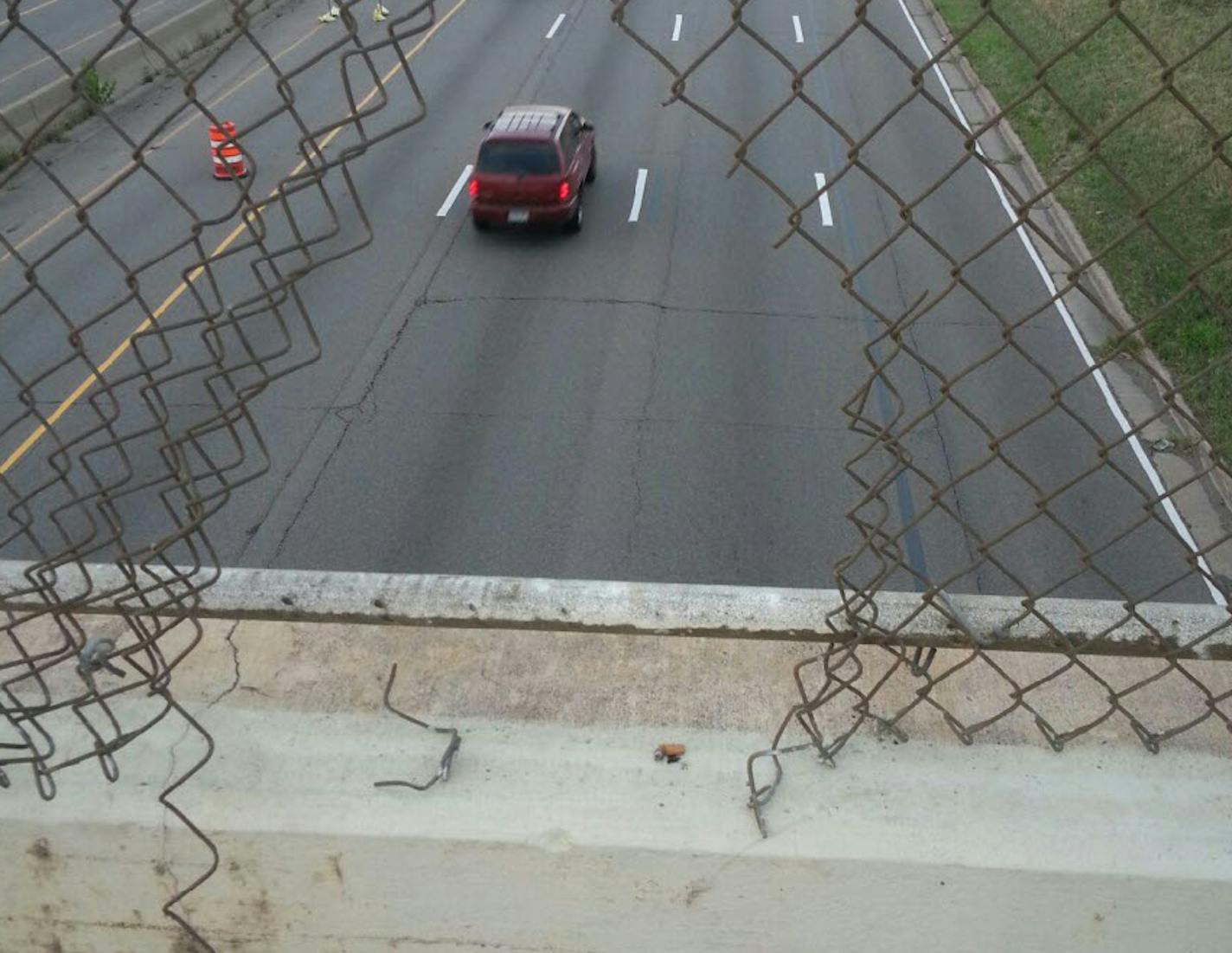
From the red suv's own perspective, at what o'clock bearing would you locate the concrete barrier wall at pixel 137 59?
The concrete barrier wall is roughly at 11 o'clock from the red suv.

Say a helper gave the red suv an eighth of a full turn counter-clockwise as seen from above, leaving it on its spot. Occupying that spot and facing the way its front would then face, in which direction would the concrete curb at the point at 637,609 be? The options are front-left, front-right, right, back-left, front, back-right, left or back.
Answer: back-left

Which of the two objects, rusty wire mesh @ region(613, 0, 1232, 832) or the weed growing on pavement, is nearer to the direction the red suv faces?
the weed growing on pavement

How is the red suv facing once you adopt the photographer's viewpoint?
facing away from the viewer

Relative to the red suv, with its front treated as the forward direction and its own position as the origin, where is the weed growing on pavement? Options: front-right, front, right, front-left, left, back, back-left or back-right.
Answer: front-left

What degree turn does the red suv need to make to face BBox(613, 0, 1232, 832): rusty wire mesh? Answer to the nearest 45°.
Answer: approximately 180°

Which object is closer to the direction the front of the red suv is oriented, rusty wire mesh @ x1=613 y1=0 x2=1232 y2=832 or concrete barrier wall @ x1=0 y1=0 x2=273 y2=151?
the concrete barrier wall
